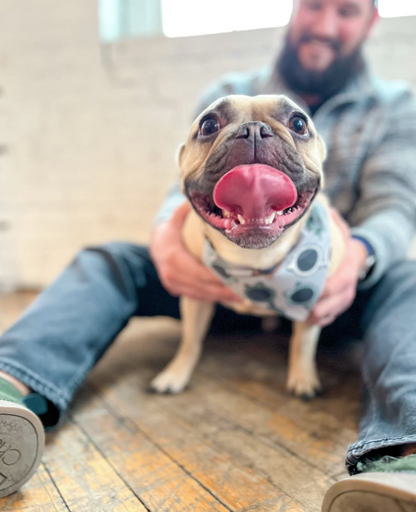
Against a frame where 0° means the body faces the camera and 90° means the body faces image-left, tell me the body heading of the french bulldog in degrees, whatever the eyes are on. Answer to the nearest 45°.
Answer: approximately 0°
